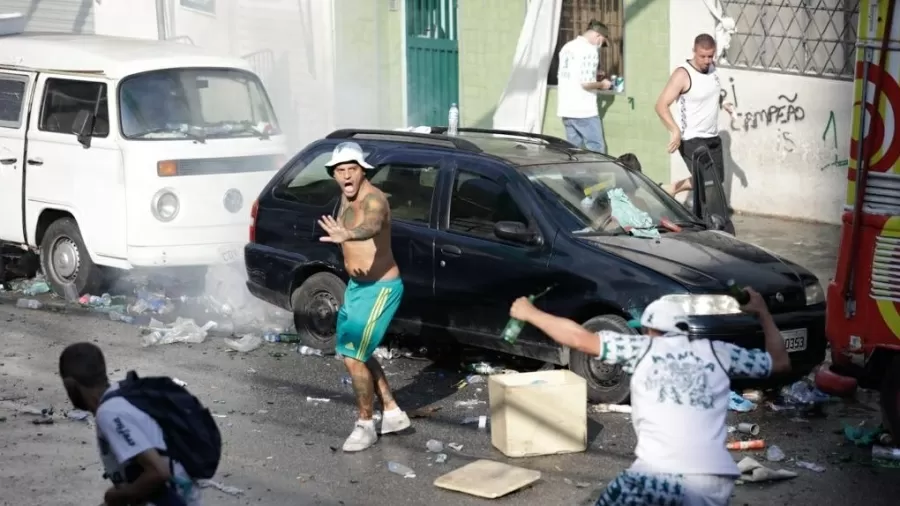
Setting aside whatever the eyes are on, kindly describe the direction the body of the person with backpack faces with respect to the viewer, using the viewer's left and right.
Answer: facing to the left of the viewer

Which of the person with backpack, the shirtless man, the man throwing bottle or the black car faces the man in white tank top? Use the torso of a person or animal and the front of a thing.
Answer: the man throwing bottle

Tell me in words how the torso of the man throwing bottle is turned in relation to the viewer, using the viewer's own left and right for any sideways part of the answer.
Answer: facing away from the viewer

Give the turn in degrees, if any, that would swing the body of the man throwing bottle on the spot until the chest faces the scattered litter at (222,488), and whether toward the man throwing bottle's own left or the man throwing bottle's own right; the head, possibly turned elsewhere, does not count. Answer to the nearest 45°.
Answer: approximately 45° to the man throwing bottle's own left

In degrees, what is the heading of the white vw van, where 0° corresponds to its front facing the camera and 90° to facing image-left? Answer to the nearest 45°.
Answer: approximately 315°

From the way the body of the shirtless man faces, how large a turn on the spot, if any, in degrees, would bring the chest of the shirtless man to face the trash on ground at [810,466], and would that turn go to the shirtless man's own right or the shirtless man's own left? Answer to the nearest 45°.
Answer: approximately 135° to the shirtless man's own left

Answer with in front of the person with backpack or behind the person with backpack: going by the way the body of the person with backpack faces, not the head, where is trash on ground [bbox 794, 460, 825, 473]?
behind

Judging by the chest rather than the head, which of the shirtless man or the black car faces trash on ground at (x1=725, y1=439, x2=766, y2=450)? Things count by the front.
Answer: the black car
